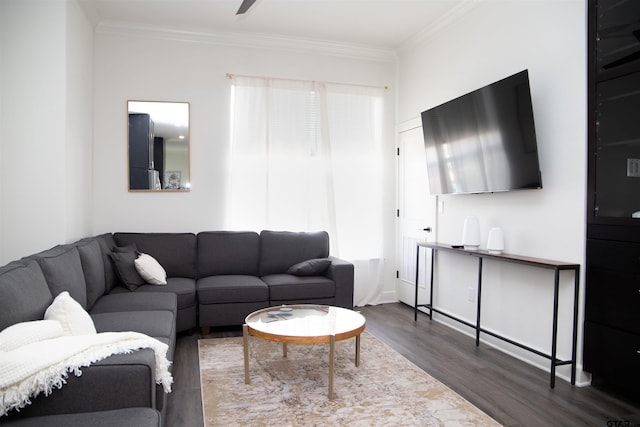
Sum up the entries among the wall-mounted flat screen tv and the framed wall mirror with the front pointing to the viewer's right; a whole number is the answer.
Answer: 0

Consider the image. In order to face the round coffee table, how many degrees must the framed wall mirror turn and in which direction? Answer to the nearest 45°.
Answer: approximately 45° to its left

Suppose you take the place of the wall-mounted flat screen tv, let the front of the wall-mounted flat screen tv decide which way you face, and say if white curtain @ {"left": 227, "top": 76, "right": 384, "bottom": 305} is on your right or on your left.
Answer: on your right

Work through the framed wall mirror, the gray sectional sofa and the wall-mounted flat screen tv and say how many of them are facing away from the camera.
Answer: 0

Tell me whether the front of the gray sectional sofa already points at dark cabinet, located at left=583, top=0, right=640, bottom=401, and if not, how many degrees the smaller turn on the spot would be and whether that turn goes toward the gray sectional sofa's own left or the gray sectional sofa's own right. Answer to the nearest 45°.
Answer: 0° — it already faces it

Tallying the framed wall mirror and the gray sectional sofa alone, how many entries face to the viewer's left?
0

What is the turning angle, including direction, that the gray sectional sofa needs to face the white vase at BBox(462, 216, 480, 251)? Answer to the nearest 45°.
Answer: approximately 45° to its left

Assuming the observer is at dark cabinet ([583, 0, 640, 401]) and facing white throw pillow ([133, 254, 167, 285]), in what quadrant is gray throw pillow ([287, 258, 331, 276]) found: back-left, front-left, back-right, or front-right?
front-right

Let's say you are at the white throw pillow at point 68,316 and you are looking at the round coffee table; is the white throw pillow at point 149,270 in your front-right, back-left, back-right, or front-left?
front-left

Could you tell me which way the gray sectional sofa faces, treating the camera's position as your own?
facing the viewer and to the right of the viewer

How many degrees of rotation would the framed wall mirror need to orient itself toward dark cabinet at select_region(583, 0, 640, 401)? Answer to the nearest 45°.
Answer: approximately 45° to its left

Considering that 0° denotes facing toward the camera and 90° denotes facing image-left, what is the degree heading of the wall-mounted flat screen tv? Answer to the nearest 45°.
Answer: approximately 45°
